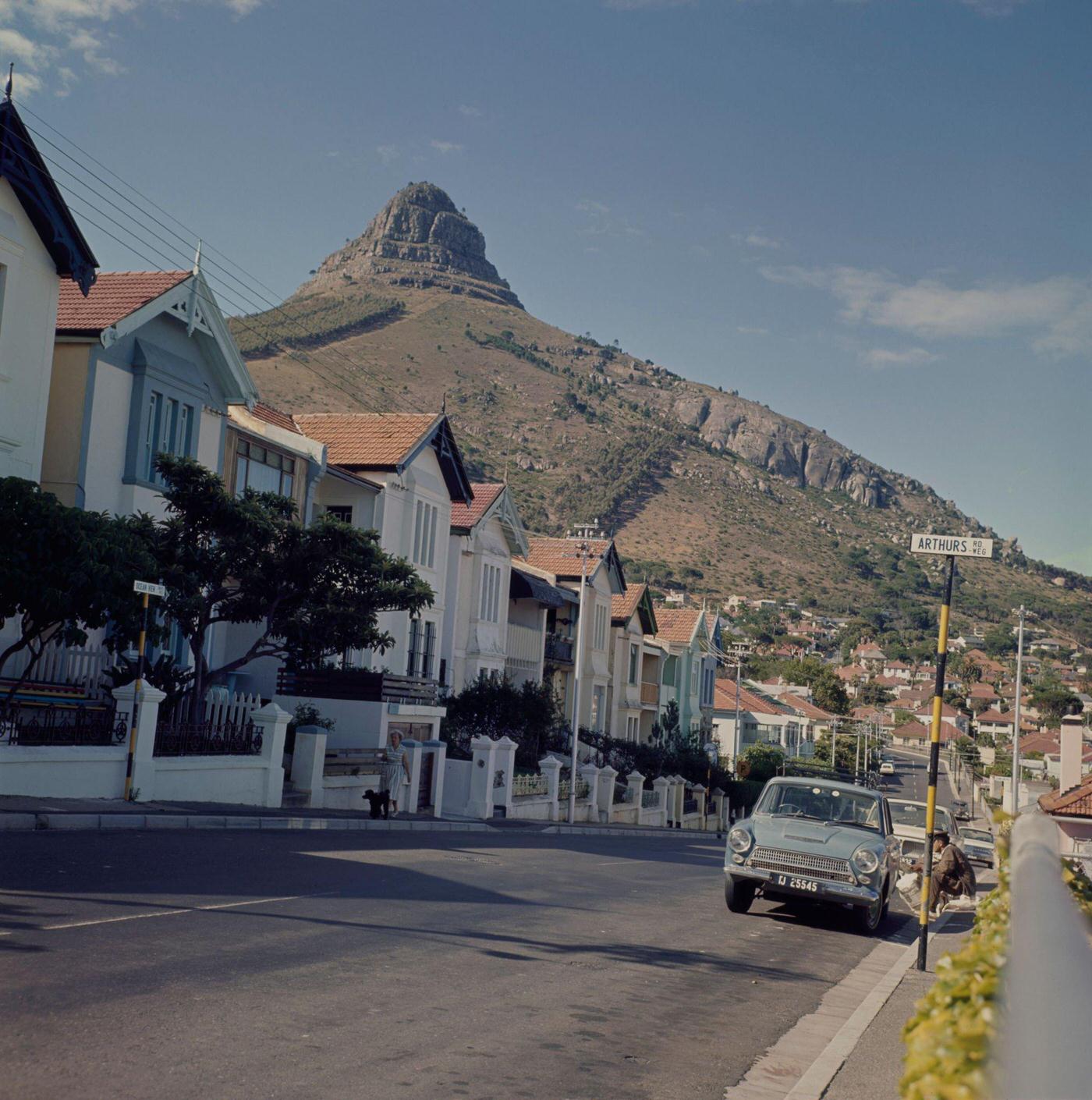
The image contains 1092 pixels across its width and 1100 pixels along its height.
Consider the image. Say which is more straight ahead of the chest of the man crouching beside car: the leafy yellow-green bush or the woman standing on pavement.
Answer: the woman standing on pavement

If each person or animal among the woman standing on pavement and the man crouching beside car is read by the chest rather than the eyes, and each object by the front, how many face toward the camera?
1

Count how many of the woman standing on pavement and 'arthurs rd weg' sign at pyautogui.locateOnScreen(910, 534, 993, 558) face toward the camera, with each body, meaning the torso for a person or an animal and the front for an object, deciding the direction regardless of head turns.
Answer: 2

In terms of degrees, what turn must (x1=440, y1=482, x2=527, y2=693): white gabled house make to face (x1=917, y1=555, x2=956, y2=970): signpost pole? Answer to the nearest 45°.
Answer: approximately 45° to its right

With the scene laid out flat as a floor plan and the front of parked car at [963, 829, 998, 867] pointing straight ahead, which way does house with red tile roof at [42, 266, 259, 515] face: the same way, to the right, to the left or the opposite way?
to the left

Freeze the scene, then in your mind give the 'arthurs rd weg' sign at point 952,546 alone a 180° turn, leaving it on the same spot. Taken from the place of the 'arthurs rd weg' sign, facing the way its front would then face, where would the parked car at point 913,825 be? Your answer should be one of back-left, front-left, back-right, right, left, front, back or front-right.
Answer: front

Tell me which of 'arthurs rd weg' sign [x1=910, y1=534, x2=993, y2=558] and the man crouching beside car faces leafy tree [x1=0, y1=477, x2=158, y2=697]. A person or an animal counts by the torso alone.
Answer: the man crouching beside car

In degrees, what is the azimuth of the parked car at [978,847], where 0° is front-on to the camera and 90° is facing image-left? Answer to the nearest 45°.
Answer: approximately 0°

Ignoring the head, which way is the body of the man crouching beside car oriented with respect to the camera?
to the viewer's left
